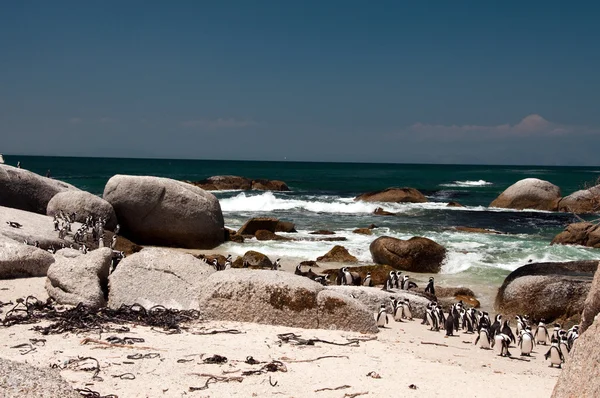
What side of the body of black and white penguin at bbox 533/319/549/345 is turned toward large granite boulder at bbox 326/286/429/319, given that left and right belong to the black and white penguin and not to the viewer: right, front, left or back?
right

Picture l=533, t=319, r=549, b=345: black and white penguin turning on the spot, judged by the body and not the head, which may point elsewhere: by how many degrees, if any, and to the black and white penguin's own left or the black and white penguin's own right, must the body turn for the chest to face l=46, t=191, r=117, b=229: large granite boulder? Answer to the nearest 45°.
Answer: approximately 90° to the black and white penguin's own right

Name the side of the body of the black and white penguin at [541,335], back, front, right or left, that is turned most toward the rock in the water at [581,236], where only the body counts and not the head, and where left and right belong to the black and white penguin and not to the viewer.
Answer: back

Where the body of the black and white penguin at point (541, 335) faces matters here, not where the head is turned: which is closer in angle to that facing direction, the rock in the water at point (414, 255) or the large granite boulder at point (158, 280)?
the large granite boulder

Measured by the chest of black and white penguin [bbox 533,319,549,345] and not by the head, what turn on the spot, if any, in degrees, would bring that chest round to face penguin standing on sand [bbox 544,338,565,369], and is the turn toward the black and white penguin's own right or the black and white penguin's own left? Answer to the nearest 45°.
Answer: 0° — it already faces it

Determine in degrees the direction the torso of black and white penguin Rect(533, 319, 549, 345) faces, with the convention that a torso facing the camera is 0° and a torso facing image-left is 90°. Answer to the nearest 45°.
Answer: approximately 0°

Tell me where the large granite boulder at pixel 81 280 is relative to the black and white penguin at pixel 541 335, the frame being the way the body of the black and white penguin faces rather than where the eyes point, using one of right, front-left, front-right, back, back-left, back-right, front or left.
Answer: front-right

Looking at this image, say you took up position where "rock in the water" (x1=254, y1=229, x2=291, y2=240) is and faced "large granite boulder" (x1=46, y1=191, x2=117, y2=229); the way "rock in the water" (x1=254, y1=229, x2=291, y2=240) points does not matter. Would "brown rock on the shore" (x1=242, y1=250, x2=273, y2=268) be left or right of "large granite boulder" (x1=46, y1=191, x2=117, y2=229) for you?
left

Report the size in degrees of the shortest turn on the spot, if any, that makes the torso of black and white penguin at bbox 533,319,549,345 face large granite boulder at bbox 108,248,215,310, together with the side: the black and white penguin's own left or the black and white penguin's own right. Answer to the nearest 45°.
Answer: approximately 45° to the black and white penguin's own right
